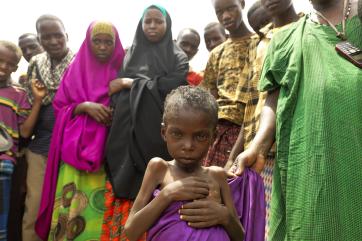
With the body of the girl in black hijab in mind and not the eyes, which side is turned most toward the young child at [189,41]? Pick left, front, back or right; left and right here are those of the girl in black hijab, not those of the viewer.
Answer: back

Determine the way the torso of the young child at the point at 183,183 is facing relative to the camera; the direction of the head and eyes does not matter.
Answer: toward the camera

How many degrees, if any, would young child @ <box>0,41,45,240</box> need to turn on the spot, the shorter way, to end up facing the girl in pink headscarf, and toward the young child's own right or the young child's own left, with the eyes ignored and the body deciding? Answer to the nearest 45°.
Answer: approximately 45° to the young child's own left

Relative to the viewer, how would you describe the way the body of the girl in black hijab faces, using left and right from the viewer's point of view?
facing the viewer

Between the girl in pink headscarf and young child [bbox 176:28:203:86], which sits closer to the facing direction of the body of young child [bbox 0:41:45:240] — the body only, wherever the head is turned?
the girl in pink headscarf

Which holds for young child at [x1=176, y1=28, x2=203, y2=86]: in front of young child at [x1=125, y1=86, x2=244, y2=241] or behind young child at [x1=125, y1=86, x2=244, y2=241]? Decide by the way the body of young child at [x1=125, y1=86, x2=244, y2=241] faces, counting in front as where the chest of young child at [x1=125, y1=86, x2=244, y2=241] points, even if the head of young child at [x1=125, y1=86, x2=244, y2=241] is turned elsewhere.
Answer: behind

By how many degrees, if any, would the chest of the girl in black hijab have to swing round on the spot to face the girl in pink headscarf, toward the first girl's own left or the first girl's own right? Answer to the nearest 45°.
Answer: approximately 90° to the first girl's own right

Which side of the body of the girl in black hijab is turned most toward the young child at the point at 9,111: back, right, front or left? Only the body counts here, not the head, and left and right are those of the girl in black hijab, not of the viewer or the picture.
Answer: right

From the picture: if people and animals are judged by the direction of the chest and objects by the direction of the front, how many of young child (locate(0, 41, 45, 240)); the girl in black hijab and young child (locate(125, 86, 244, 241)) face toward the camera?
3

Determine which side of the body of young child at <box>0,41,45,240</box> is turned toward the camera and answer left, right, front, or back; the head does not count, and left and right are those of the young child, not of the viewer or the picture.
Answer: front

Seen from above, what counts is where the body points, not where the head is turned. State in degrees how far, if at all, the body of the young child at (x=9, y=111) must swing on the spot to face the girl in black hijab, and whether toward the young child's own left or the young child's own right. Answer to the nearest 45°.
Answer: approximately 45° to the young child's own left

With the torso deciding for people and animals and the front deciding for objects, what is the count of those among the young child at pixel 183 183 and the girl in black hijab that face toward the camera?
2
